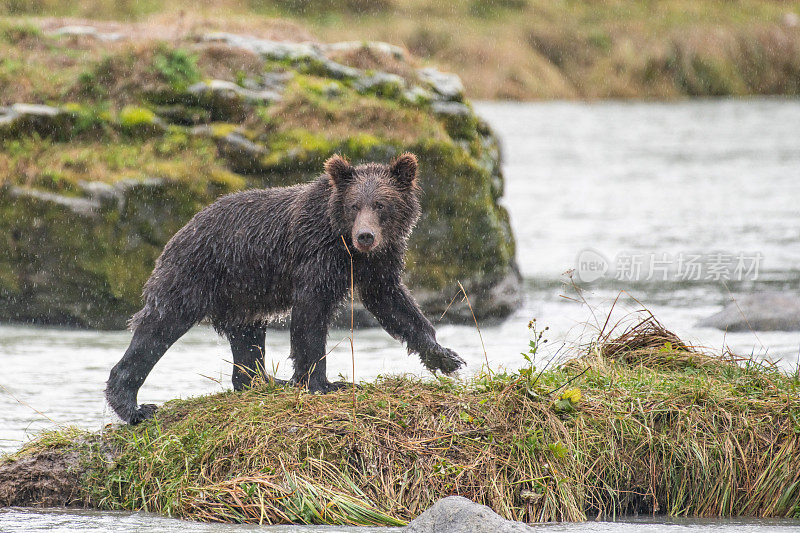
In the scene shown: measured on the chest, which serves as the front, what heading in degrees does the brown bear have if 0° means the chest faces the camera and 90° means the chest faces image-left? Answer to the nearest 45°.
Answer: approximately 270°

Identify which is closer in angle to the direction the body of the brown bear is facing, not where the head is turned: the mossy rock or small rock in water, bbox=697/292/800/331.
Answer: the small rock in water

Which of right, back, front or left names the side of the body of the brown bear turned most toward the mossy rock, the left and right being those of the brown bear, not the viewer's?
left

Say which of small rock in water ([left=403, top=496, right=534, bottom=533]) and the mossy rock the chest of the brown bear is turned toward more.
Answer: the small rock in water

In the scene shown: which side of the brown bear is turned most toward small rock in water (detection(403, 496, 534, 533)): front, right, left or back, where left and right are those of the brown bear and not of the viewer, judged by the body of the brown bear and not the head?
right

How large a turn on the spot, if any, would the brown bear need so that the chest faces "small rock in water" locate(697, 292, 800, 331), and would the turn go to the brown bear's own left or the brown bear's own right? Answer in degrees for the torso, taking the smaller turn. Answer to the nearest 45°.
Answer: approximately 45° to the brown bear's own left
